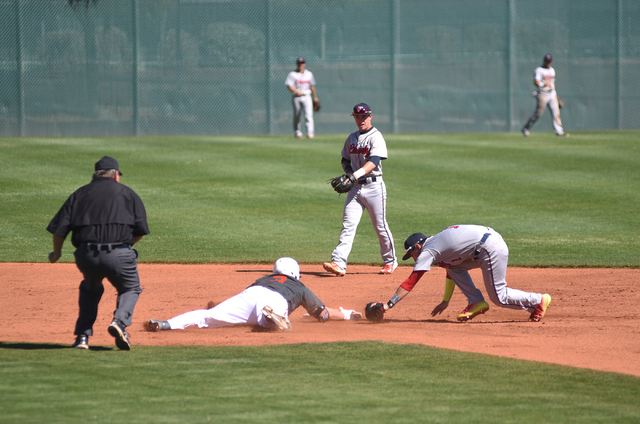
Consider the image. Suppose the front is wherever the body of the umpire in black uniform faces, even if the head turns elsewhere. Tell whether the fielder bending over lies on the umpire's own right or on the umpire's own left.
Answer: on the umpire's own right

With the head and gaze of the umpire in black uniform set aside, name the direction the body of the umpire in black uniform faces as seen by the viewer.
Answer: away from the camera

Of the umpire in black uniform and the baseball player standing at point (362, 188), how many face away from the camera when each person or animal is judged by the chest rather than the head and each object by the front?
1

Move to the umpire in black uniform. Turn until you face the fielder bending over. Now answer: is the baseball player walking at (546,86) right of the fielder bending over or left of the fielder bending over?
left

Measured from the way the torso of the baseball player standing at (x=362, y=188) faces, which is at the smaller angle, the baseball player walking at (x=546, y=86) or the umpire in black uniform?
the umpire in black uniform

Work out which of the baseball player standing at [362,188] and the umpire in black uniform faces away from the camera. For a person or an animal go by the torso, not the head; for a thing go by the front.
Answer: the umpire in black uniform

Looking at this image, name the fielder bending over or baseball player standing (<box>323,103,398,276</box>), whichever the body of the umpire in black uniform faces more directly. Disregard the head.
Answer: the baseball player standing
